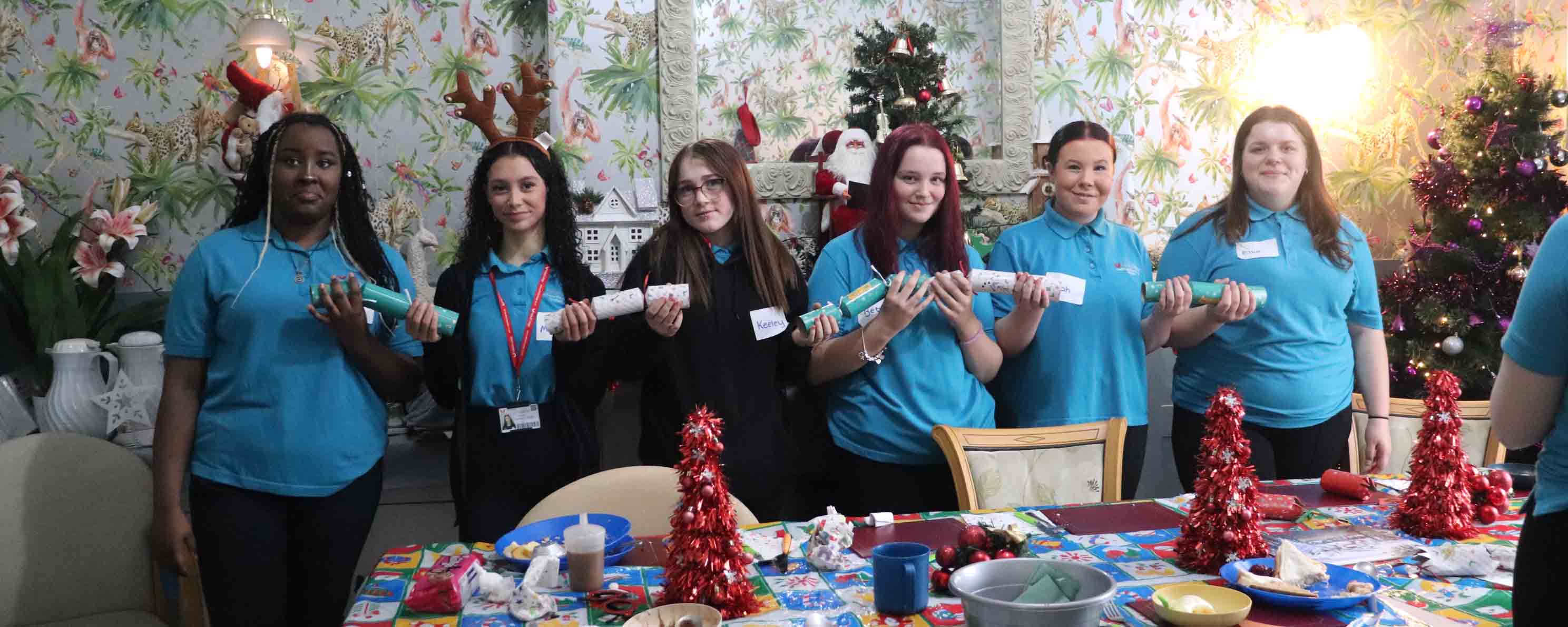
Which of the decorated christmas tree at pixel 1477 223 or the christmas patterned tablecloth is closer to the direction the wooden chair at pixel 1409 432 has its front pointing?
the christmas patterned tablecloth

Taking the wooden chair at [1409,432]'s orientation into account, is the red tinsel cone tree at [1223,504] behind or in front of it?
in front

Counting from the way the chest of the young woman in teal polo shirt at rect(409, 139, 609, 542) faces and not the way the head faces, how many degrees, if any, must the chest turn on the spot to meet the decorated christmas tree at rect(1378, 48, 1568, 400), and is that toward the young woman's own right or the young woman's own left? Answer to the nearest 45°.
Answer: approximately 90° to the young woman's own left

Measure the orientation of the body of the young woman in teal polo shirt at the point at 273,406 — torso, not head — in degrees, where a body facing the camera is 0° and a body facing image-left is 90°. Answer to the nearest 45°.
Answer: approximately 0°

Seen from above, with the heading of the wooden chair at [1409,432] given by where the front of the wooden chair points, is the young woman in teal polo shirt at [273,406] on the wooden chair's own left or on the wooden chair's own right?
on the wooden chair's own right

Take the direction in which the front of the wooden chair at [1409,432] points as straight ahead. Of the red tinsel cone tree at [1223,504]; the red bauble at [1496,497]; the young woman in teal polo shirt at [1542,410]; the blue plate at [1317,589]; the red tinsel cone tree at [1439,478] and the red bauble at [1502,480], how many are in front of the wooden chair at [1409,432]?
6

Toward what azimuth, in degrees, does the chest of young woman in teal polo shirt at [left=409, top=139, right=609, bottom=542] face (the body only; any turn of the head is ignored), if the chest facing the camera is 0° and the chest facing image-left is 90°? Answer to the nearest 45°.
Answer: approximately 0°

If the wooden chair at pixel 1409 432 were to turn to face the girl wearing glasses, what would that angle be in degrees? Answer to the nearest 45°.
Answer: approximately 45° to its right
